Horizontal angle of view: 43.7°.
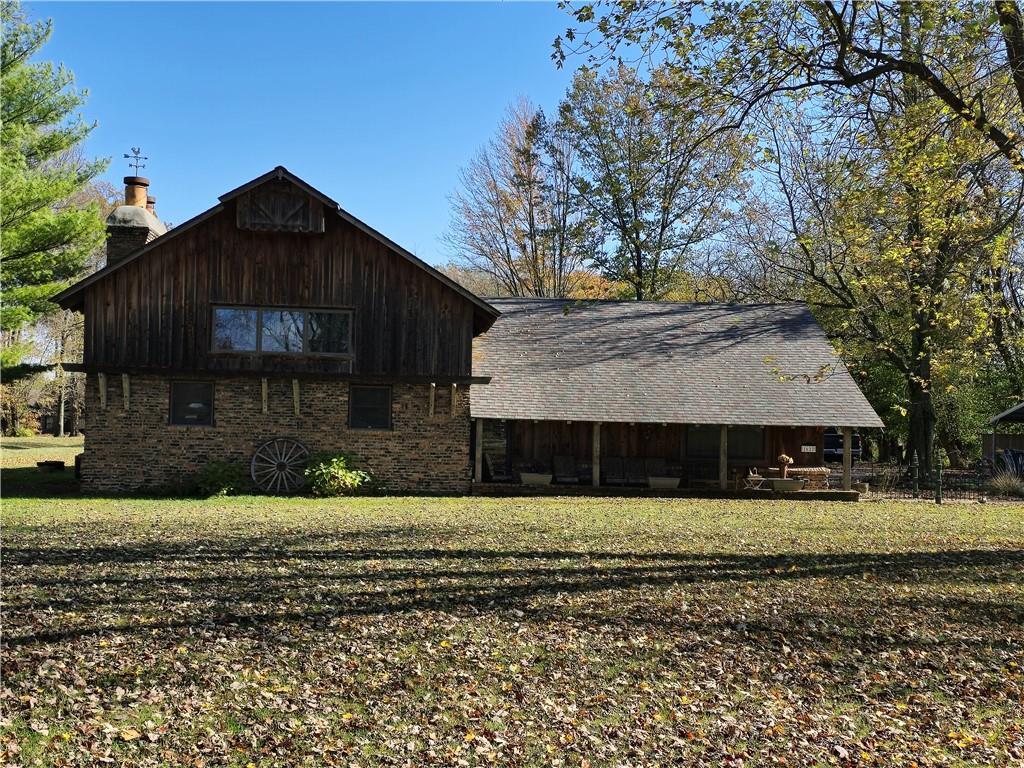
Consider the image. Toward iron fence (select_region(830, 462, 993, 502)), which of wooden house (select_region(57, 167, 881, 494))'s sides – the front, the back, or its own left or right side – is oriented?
left

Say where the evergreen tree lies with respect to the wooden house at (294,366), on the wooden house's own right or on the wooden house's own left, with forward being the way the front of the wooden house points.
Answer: on the wooden house's own right

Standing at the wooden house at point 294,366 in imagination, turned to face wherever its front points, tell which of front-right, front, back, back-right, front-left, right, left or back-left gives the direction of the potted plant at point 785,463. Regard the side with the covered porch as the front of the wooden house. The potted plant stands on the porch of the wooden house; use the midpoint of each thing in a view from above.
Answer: left

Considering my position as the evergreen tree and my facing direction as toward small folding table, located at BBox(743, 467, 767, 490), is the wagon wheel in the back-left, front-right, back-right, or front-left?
front-right

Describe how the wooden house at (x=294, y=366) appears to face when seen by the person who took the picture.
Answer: facing the viewer

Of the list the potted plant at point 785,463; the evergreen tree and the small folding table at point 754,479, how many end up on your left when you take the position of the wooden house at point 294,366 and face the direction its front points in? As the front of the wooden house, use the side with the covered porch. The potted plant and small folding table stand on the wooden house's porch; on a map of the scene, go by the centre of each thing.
2

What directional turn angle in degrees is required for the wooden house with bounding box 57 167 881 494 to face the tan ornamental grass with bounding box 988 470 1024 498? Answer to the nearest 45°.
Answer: approximately 90° to its left
